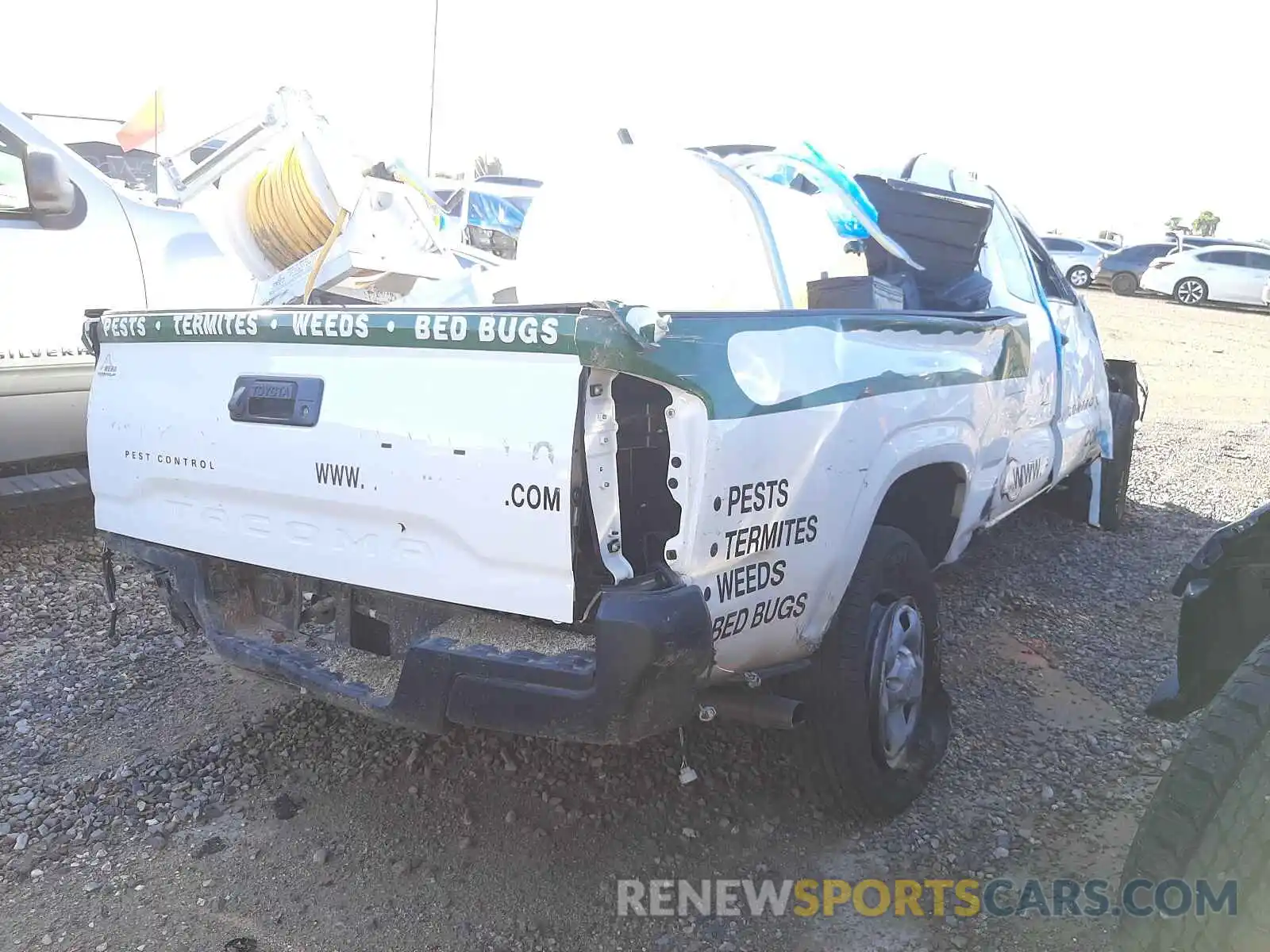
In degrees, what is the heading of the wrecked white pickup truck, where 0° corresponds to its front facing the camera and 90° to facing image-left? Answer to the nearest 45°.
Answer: approximately 225°

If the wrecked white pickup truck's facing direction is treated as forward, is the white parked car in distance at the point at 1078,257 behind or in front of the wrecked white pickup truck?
in front

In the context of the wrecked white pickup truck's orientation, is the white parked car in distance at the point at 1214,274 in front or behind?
in front

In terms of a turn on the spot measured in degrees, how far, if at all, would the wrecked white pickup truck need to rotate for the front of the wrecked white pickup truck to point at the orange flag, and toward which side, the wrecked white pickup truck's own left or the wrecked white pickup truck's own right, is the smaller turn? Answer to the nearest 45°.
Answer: approximately 90° to the wrecked white pickup truck's own left

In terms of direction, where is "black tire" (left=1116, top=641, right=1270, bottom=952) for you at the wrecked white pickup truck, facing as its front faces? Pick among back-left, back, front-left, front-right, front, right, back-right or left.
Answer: right

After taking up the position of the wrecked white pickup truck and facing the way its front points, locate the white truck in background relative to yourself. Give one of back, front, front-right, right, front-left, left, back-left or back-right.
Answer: left
